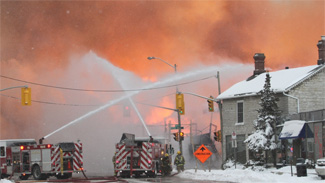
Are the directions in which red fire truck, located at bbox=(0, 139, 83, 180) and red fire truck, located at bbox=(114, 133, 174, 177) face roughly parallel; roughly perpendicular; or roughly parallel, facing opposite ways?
roughly perpendicular

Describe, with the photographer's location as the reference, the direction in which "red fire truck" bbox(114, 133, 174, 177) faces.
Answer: facing away from the viewer and to the right of the viewer

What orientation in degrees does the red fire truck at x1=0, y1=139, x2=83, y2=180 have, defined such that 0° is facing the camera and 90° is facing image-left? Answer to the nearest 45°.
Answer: approximately 135°

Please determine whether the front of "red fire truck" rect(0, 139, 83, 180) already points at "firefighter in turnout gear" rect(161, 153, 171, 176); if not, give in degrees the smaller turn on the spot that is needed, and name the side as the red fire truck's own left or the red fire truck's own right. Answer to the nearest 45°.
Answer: approximately 135° to the red fire truck's own right

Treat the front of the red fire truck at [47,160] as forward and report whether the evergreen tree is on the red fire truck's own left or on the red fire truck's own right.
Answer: on the red fire truck's own right

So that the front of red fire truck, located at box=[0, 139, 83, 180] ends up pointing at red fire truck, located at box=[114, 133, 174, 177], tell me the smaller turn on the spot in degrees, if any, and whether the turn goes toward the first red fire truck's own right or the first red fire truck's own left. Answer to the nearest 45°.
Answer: approximately 135° to the first red fire truck's own right
